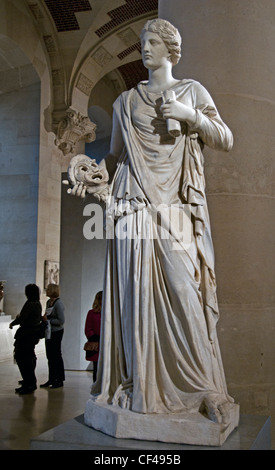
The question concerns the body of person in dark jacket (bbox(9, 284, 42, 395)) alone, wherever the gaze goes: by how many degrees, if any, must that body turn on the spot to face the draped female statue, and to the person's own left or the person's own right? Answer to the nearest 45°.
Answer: approximately 90° to the person's own left

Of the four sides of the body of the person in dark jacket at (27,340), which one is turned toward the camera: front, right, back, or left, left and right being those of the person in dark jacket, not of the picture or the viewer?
left

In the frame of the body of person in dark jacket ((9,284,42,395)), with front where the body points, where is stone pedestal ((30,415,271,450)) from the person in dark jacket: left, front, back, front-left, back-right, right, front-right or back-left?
left

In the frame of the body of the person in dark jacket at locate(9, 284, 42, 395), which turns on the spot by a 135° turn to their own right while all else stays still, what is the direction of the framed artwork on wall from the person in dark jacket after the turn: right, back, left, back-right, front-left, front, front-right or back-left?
front-left
